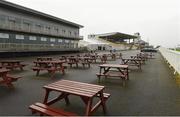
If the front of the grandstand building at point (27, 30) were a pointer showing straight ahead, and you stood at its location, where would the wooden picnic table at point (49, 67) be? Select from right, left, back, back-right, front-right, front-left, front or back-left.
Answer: front-right

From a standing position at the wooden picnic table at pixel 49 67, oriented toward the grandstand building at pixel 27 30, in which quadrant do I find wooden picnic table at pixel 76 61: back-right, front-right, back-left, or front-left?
front-right

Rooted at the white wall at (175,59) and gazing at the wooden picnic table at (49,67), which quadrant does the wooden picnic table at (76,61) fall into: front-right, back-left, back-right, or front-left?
front-right

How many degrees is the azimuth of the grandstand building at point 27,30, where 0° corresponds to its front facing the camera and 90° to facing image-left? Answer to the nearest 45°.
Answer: approximately 315°

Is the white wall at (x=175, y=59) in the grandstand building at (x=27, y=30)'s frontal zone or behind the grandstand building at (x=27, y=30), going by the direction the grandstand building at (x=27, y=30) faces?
frontal zone

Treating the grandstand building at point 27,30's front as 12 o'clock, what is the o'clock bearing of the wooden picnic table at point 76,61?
The wooden picnic table is roughly at 1 o'clock from the grandstand building.
